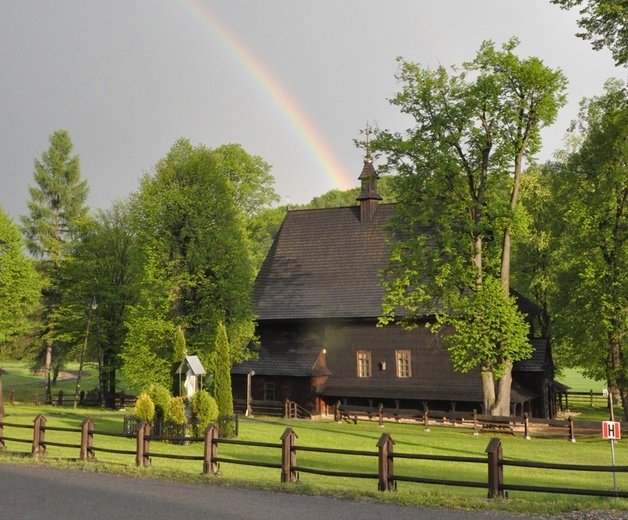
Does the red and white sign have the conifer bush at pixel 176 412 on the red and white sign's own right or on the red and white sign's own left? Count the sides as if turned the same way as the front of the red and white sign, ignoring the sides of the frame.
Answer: on the red and white sign's own right

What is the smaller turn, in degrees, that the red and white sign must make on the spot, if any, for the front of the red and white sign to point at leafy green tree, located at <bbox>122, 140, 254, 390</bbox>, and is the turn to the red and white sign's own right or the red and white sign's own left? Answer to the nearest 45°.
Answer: approximately 135° to the red and white sign's own right

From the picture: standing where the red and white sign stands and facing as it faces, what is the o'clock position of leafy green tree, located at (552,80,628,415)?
The leafy green tree is roughly at 6 o'clock from the red and white sign.

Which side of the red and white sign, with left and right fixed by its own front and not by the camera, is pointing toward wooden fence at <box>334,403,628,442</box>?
back

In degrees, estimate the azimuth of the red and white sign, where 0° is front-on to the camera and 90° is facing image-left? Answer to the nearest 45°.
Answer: approximately 0°

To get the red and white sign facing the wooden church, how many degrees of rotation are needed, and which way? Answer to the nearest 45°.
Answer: approximately 135° to its right

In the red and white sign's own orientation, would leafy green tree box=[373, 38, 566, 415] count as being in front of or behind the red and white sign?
behind
